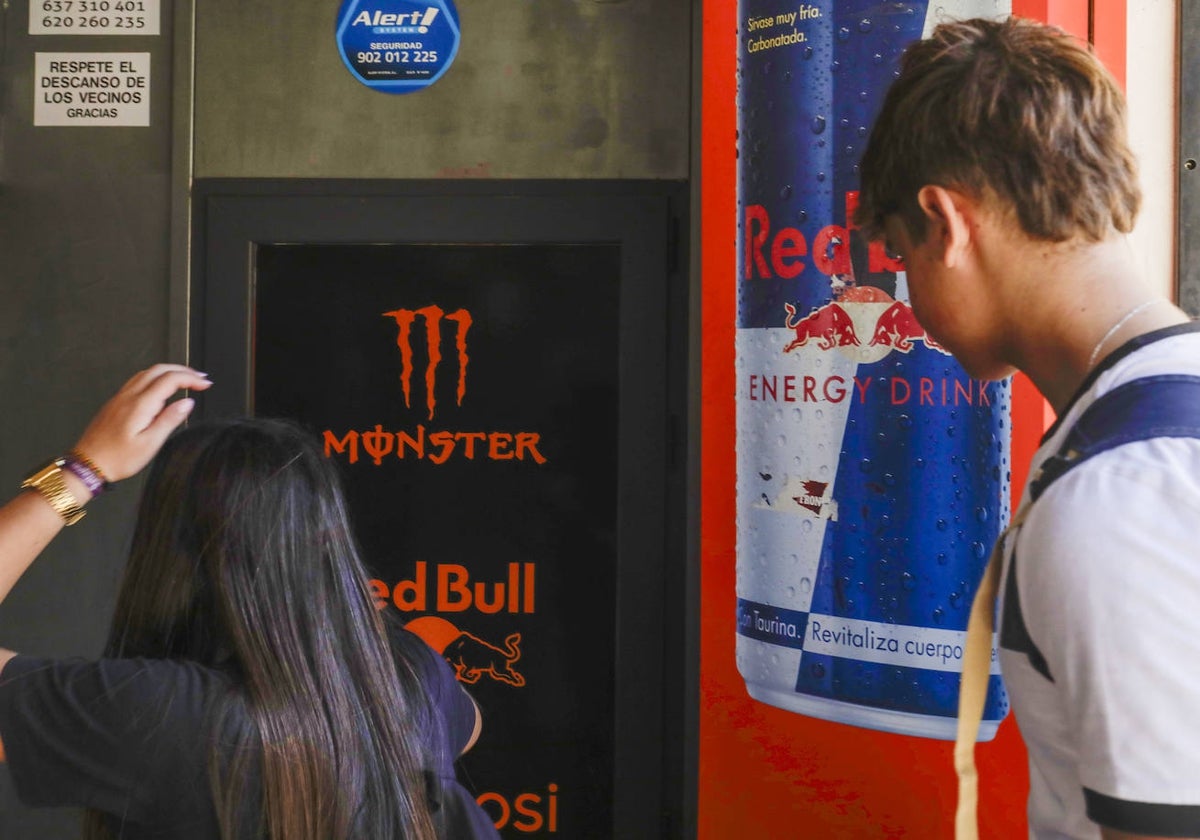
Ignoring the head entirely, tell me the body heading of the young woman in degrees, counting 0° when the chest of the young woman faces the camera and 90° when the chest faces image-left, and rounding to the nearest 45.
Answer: approximately 180°

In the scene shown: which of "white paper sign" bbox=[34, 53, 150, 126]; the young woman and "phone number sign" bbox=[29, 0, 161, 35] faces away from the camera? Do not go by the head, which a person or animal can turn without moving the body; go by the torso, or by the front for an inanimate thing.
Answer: the young woman

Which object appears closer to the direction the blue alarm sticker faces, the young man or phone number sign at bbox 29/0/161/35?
the young man

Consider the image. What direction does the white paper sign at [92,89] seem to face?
toward the camera

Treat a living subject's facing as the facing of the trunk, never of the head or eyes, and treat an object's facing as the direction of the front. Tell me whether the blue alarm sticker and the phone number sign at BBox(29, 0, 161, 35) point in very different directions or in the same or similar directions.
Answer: same or similar directions

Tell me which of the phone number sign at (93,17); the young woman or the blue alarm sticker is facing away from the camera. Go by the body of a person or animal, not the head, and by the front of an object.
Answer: the young woman

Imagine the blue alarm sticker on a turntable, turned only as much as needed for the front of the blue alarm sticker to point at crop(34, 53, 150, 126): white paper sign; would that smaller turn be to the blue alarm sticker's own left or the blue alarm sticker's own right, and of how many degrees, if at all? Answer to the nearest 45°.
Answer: approximately 90° to the blue alarm sticker's own right

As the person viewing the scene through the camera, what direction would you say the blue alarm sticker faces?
facing the viewer

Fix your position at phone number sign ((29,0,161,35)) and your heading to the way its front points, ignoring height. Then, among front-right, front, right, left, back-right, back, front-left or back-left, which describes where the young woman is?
front

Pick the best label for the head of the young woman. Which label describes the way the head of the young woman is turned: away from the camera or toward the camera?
away from the camera

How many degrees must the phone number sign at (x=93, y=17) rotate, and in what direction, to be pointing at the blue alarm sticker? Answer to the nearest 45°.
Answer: approximately 45° to its left

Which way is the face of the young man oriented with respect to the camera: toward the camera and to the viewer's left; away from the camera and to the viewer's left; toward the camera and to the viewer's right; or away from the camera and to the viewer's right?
away from the camera and to the viewer's left

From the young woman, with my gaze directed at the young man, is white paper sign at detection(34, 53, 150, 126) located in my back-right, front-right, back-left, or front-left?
back-left

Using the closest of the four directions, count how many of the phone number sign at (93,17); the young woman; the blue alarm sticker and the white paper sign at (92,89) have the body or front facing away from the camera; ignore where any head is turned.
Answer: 1

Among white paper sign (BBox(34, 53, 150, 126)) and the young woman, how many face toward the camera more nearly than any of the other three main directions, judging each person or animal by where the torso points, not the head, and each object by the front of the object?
1

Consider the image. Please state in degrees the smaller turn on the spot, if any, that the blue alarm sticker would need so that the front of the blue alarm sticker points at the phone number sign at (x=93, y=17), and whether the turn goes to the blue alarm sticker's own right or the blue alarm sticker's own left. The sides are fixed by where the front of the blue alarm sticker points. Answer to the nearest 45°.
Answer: approximately 90° to the blue alarm sticker's own right

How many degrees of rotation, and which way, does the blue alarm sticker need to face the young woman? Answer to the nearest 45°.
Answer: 0° — it already faces them
